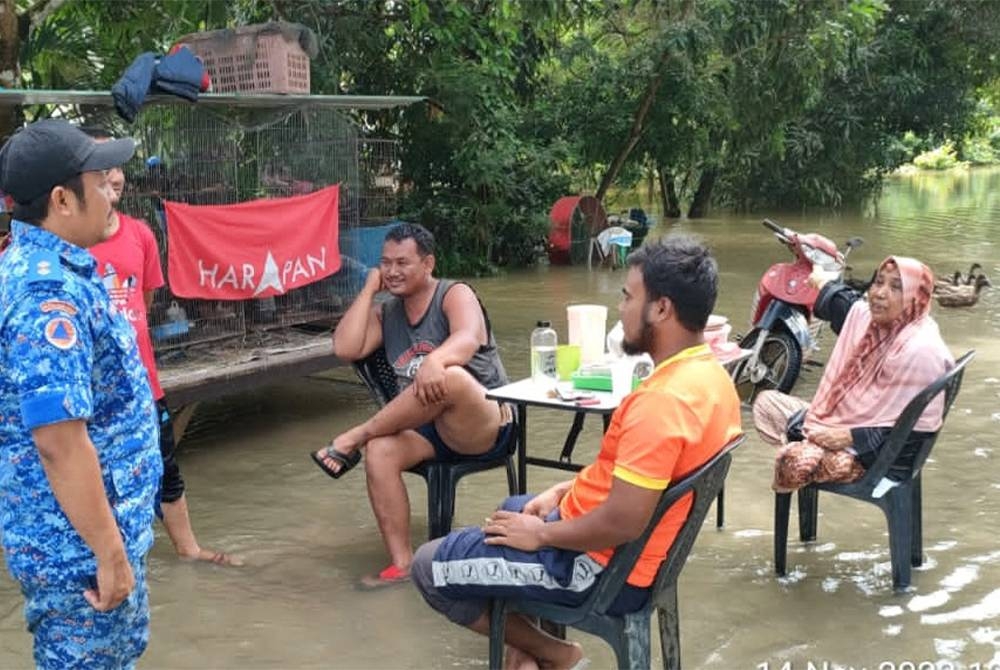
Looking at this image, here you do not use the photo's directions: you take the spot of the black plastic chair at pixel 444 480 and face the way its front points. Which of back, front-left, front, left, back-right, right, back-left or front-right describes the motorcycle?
left

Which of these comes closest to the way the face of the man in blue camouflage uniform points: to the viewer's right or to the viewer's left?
to the viewer's right

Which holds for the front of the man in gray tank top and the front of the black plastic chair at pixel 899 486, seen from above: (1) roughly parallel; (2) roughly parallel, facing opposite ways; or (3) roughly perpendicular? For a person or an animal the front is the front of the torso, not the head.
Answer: roughly perpendicular

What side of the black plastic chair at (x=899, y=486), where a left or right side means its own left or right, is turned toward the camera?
left

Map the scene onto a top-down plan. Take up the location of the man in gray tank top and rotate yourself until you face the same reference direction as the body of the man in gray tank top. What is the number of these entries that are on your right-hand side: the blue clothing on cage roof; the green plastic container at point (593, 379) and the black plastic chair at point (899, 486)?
1

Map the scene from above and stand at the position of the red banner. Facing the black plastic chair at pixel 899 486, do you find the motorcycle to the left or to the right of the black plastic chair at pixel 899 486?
left

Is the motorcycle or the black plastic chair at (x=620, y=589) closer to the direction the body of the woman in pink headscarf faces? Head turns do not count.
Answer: the black plastic chair

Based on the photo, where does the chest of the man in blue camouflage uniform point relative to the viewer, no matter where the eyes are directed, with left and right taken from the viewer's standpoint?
facing to the right of the viewer

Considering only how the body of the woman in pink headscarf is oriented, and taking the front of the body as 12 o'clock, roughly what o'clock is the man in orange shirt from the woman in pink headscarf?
The man in orange shirt is roughly at 11 o'clock from the woman in pink headscarf.

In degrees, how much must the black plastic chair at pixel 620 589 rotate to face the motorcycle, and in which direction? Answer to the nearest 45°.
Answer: approximately 90° to its right

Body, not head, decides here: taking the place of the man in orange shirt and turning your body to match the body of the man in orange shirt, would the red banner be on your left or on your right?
on your right

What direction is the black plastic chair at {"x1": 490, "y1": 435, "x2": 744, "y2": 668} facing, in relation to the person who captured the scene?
facing to the left of the viewer
